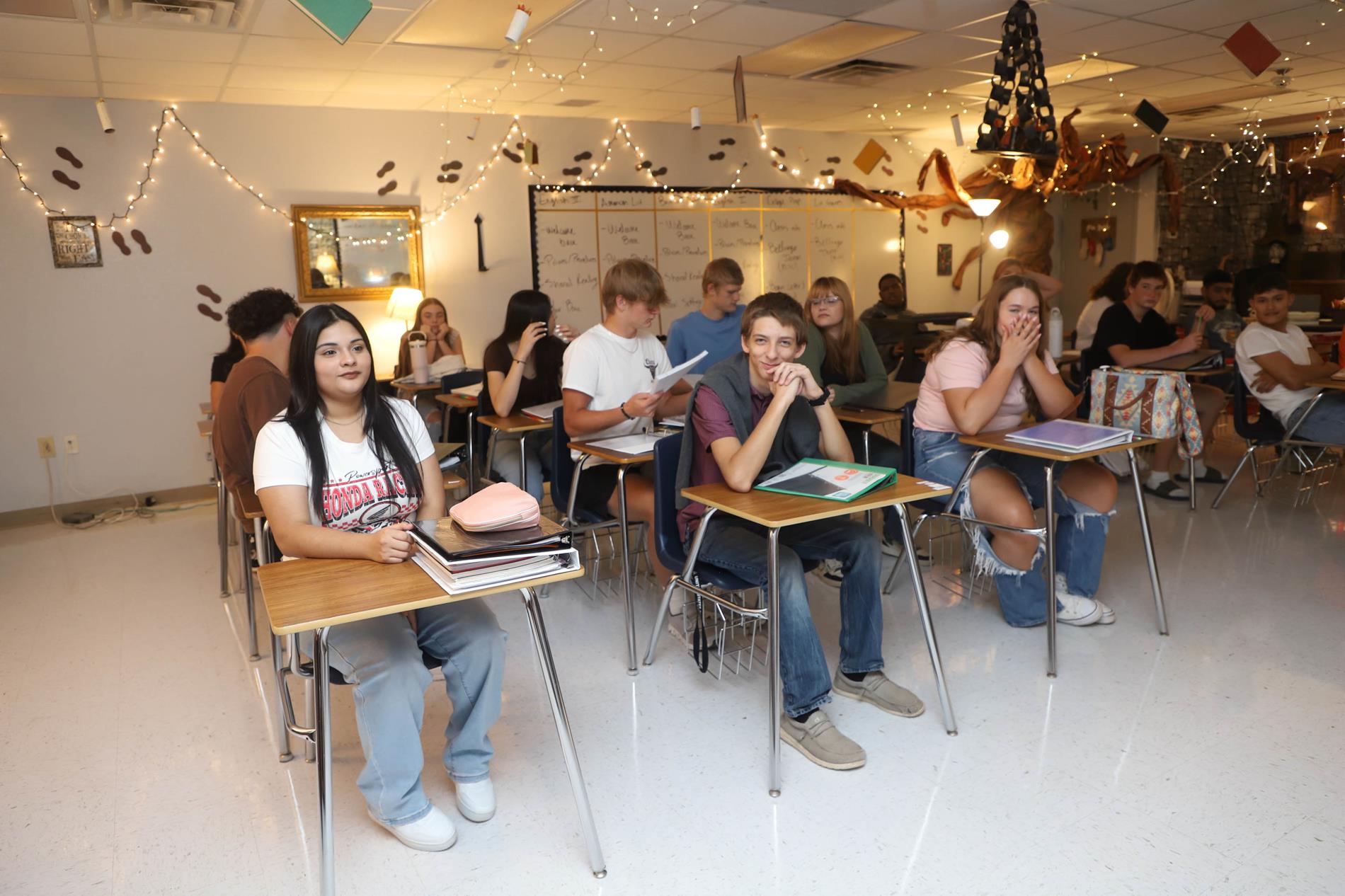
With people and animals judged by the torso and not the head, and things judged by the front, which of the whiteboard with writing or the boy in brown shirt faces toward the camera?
the whiteboard with writing

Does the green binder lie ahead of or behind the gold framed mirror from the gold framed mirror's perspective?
ahead

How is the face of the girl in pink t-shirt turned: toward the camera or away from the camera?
toward the camera

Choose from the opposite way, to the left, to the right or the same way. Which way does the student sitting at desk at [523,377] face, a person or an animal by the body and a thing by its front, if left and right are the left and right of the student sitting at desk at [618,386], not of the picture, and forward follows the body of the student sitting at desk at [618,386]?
the same way

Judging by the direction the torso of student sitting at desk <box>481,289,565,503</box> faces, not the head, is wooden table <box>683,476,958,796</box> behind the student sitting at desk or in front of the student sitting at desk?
in front

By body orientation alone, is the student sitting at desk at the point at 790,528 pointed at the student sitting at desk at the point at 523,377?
no

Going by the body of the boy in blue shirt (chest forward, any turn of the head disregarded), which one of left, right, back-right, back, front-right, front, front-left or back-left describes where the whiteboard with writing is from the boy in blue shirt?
back-left

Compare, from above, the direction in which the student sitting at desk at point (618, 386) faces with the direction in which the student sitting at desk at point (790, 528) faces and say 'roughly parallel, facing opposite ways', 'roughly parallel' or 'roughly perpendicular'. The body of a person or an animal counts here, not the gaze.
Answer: roughly parallel

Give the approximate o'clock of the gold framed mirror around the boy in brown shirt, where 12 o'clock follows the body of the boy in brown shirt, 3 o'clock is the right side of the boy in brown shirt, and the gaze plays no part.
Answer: The gold framed mirror is roughly at 11 o'clock from the boy in brown shirt.

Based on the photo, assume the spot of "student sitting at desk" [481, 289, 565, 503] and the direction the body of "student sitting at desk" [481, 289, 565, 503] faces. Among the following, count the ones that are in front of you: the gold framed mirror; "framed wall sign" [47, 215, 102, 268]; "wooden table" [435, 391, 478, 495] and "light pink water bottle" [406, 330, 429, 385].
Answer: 0

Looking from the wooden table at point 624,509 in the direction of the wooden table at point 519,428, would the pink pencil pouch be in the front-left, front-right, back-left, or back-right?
back-left

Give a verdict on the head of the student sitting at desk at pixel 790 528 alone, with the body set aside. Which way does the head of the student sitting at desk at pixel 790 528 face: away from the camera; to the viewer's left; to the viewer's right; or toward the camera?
toward the camera

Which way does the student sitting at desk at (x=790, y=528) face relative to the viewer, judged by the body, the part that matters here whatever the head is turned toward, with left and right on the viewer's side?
facing the viewer and to the right of the viewer

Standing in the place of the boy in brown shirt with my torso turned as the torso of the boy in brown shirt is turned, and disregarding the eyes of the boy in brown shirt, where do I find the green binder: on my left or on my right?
on my right

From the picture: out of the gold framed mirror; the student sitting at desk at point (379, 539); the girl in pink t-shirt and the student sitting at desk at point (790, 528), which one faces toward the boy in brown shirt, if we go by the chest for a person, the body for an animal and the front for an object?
the gold framed mirror

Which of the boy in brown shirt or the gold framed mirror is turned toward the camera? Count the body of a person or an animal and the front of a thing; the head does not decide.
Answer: the gold framed mirror
